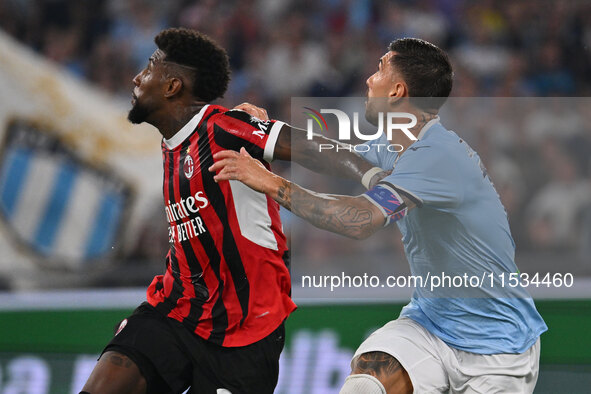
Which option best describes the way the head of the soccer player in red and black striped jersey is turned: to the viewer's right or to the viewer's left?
to the viewer's left

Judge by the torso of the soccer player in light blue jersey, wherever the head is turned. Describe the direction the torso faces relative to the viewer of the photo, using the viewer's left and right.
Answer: facing to the left of the viewer

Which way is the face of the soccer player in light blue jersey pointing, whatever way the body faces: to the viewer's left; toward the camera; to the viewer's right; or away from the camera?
to the viewer's left

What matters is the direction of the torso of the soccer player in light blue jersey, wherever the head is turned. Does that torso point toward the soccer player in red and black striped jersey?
yes
